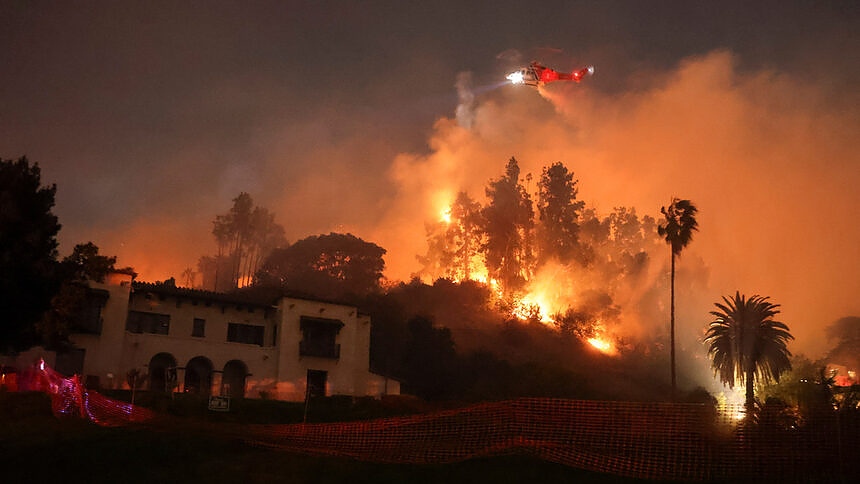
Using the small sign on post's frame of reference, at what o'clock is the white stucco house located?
The white stucco house is roughly at 6 o'clock from the small sign on post.

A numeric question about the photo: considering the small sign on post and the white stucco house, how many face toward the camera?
2

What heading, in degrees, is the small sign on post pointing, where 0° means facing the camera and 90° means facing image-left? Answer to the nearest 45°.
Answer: approximately 0°

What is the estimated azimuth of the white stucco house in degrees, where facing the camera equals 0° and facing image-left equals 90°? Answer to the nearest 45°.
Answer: approximately 0°

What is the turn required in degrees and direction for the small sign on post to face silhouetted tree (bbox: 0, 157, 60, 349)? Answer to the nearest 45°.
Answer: approximately 90° to its right

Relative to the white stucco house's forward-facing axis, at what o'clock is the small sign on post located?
The small sign on post is roughly at 12 o'clock from the white stucco house.

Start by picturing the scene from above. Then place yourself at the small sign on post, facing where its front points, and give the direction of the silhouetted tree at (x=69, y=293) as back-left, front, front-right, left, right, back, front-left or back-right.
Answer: back-right
